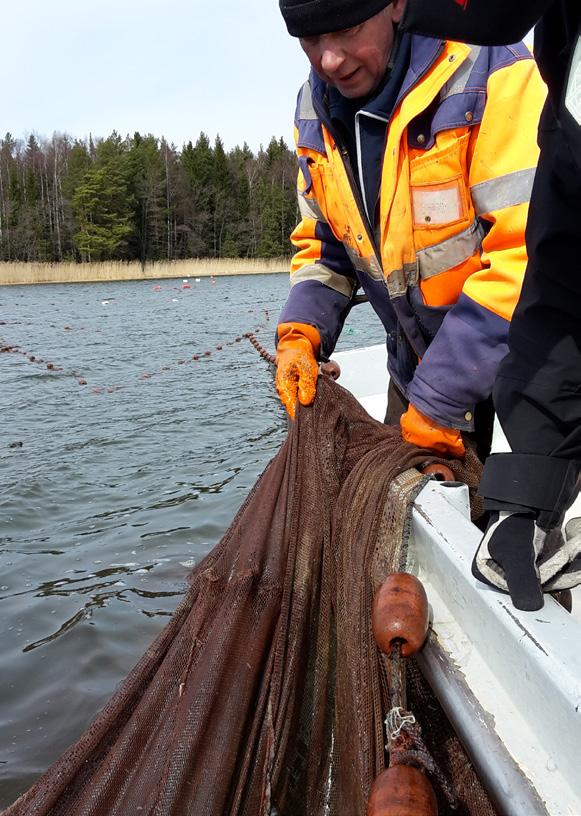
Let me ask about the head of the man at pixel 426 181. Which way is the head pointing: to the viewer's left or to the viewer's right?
to the viewer's left

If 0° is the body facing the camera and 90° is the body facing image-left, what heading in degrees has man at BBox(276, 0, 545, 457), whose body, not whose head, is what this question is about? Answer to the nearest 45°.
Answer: approximately 45°
